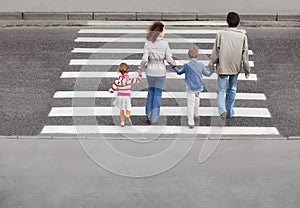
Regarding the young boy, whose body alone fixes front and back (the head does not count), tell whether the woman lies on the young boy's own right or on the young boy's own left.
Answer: on the young boy's own left

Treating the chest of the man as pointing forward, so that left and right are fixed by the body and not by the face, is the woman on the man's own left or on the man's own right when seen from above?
on the man's own left

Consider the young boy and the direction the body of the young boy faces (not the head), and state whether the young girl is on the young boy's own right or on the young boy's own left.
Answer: on the young boy's own left

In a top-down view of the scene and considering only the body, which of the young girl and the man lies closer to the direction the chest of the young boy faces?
the man

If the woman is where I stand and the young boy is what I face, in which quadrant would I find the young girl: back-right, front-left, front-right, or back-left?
back-right

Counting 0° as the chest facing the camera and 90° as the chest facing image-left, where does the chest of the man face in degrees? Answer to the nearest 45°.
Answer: approximately 180°

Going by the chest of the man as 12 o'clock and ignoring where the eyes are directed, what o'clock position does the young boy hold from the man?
The young boy is roughly at 8 o'clock from the man.

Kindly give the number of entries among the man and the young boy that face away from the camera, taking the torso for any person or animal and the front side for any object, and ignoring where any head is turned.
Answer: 2

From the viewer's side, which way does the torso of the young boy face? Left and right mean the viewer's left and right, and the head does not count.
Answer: facing away from the viewer
